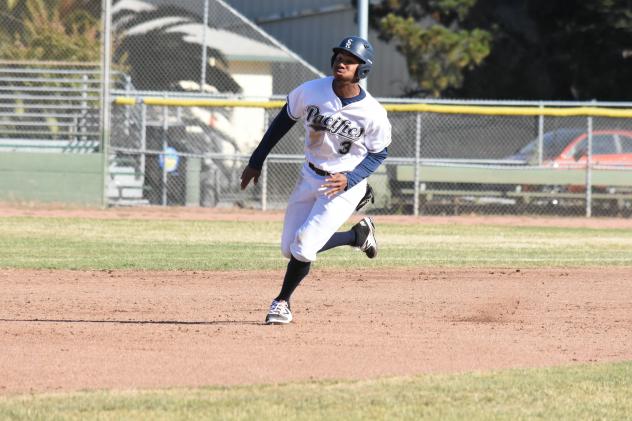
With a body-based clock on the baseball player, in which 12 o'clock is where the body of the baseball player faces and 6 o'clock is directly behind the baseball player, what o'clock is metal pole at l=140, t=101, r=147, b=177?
The metal pole is roughly at 4 o'clock from the baseball player.

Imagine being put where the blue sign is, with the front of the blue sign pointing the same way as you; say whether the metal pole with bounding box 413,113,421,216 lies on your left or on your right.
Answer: on your left

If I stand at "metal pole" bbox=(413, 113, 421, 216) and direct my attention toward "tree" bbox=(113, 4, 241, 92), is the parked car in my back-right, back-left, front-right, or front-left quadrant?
back-right

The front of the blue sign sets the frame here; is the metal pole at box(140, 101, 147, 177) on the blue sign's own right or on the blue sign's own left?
on the blue sign's own right

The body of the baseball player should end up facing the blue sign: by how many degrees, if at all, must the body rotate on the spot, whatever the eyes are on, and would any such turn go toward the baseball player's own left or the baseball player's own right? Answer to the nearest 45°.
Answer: approximately 135° to the baseball player's own right

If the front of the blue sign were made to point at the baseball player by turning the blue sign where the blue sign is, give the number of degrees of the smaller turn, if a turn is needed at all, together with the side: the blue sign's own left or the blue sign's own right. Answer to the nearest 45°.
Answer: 0° — it already faces them

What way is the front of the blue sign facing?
toward the camera

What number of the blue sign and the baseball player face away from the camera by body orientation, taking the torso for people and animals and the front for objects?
0
